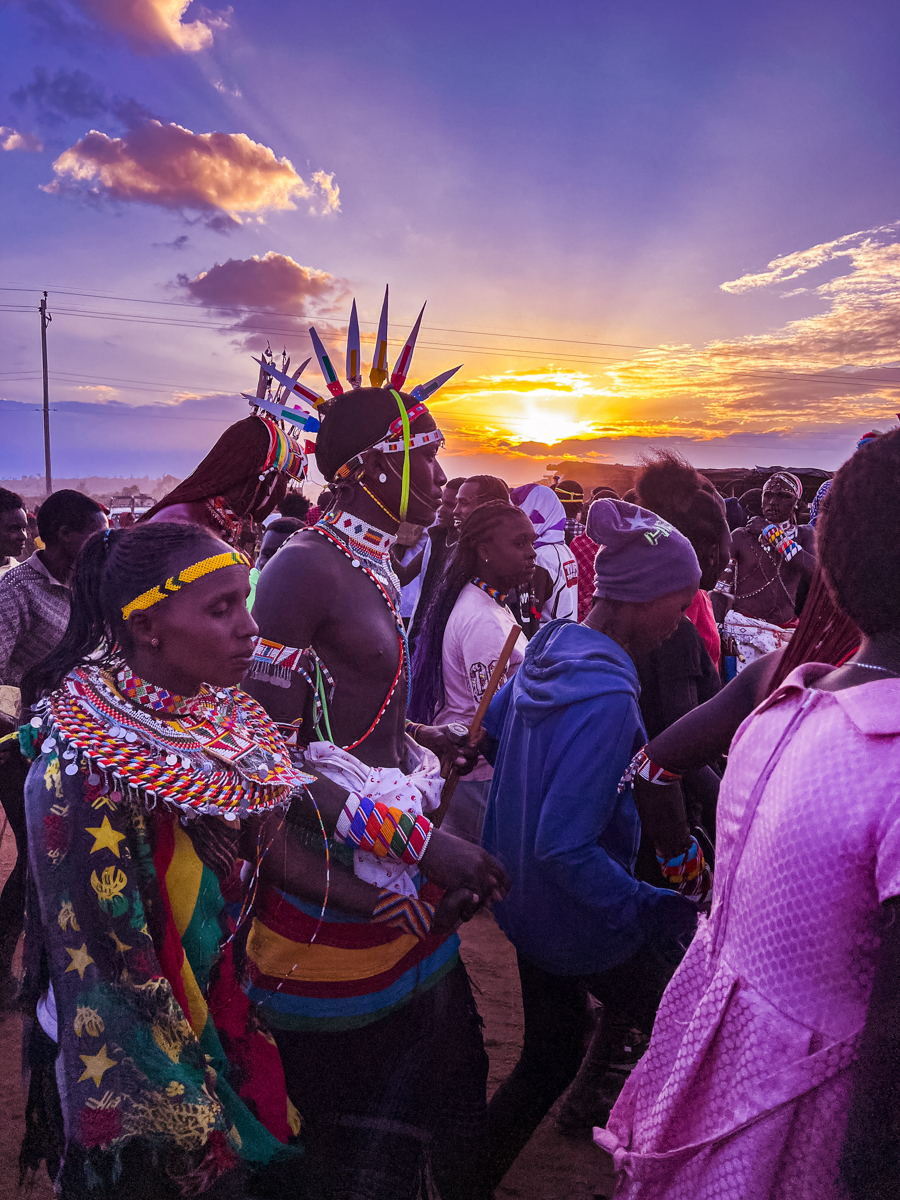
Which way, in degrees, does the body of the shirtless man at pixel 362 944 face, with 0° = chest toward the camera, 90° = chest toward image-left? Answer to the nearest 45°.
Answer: approximately 270°

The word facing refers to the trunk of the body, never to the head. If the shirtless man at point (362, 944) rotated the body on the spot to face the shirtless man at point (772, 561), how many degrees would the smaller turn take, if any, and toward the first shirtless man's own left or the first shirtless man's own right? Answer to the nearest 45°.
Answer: approximately 45° to the first shirtless man's own left

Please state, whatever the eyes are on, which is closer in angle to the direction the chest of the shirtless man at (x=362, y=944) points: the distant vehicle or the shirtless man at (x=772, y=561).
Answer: the shirtless man

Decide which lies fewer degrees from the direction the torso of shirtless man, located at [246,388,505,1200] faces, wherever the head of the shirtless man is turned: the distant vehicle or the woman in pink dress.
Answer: the woman in pink dress

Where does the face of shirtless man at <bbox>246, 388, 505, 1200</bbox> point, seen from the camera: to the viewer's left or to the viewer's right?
to the viewer's right

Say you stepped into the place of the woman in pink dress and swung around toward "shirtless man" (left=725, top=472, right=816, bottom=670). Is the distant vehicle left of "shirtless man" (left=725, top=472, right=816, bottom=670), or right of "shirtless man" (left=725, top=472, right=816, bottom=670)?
left

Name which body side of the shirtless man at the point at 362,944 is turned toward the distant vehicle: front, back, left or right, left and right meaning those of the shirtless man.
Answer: left

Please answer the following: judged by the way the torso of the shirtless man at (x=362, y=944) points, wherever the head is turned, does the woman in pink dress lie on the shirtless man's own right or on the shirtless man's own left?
on the shirtless man's own right
